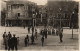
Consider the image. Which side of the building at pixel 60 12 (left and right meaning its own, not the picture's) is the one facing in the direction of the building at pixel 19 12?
right

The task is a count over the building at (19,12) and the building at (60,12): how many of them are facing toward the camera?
2

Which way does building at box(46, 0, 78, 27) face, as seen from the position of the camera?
facing the viewer

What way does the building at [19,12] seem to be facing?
toward the camera

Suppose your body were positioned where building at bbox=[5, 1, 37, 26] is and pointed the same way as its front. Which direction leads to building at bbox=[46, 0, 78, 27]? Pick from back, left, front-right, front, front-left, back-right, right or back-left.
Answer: left
